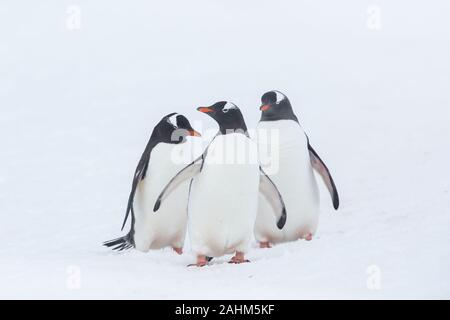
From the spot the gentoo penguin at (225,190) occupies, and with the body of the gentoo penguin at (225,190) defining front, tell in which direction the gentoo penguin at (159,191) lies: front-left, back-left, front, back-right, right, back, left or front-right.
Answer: back-right

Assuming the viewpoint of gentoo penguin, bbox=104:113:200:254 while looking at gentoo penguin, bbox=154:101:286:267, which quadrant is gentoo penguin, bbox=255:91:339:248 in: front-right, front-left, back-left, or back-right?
front-left

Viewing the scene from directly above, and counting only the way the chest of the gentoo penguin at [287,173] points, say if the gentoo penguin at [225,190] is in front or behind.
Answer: in front

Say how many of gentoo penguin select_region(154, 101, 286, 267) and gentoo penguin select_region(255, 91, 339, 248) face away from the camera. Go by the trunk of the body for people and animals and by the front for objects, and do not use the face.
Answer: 0

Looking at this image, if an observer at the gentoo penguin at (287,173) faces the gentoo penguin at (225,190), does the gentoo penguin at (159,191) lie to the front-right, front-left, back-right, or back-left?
front-right

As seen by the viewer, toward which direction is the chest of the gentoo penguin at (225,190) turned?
toward the camera

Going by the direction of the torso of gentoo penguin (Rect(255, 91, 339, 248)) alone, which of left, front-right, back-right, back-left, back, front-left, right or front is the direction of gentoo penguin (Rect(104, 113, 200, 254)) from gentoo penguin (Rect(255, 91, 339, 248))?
front-right

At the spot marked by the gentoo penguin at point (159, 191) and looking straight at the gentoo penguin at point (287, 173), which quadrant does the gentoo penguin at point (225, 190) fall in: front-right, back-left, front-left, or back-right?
front-right

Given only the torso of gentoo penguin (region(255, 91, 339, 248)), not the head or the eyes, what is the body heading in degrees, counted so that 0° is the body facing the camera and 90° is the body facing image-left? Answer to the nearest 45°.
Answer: approximately 45°

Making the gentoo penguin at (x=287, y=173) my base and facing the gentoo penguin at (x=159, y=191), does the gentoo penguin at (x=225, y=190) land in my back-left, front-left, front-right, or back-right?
front-left
